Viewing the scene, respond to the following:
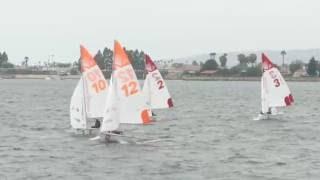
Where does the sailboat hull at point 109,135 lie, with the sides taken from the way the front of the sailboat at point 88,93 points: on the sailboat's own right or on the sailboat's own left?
on the sailboat's own left

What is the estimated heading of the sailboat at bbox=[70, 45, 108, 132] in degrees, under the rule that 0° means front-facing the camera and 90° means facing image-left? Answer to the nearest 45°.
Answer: approximately 45°
